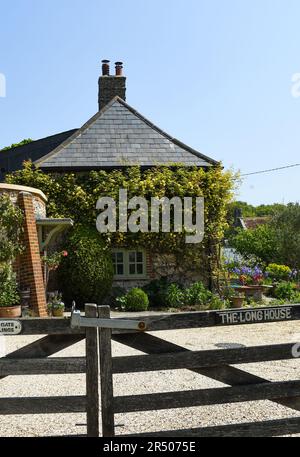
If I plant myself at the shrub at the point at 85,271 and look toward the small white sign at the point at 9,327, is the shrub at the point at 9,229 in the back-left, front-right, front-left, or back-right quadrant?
front-right

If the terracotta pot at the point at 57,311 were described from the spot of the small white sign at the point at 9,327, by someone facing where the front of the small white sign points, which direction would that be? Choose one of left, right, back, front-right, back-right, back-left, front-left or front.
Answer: back

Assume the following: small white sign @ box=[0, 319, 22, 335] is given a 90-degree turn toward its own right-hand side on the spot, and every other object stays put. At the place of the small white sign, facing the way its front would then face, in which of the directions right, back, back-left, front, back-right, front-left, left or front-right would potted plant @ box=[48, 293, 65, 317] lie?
right

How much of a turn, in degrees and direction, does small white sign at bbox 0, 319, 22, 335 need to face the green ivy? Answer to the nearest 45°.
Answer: approximately 180°

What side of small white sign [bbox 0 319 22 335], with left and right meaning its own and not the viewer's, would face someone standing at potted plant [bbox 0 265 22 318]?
back

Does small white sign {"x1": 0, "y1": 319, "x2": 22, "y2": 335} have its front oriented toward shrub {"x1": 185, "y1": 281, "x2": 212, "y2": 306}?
no

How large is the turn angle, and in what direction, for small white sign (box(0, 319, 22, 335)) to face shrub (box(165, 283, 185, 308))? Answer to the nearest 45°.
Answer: approximately 180°

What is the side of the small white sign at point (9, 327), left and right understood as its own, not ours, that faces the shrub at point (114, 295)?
back

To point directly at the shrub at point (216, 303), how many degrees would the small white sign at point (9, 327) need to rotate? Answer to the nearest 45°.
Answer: approximately 135° to its left

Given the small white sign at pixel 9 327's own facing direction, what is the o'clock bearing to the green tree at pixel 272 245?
The green tree is roughly at 7 o'clock from the small white sign.

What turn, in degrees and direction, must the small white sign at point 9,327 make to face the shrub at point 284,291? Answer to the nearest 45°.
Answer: approximately 135° to its left

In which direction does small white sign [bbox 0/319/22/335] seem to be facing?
toward the camera

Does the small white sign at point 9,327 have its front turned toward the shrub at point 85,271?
no

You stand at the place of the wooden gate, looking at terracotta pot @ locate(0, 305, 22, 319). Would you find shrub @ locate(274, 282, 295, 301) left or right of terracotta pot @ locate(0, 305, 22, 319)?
right

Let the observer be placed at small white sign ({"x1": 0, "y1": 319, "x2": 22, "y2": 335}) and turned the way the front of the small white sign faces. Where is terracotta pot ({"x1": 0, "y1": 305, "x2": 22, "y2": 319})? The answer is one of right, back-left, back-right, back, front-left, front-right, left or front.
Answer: back

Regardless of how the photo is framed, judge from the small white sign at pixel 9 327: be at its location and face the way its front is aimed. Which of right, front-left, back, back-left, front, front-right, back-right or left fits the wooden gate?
left
